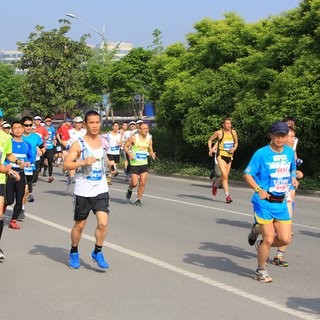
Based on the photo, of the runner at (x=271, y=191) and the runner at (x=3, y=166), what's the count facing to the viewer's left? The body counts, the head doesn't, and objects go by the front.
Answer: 0

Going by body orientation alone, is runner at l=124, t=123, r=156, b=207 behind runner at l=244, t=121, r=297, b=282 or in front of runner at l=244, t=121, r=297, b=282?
behind

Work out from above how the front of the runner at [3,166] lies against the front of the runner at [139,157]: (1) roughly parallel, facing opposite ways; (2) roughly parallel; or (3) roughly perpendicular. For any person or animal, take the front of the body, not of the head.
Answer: roughly parallel

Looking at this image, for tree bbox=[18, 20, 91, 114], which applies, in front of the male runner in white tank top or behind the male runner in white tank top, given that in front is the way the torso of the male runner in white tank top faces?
behind

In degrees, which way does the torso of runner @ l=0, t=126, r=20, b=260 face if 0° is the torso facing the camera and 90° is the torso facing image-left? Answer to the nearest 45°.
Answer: approximately 315°

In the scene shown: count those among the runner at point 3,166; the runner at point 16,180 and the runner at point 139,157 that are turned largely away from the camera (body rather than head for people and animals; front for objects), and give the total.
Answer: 0

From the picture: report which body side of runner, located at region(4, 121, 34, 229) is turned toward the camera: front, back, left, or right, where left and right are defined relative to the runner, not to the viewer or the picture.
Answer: front

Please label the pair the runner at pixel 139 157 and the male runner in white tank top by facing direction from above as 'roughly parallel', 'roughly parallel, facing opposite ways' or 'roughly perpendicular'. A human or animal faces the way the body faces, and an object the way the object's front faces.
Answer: roughly parallel

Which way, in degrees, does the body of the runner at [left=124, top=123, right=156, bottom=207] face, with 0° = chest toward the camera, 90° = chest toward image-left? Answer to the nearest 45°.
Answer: approximately 315°

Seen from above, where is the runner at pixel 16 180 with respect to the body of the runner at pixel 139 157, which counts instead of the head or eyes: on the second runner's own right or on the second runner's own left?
on the second runner's own right

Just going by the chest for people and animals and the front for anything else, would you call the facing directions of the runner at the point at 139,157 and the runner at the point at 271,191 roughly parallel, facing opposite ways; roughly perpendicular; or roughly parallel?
roughly parallel

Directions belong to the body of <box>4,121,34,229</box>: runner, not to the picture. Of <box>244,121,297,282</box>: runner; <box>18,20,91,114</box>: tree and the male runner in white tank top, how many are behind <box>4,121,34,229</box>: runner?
1

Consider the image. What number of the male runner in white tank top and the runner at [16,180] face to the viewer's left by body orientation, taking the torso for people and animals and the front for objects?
0

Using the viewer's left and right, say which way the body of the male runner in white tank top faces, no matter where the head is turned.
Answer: facing the viewer and to the right of the viewer

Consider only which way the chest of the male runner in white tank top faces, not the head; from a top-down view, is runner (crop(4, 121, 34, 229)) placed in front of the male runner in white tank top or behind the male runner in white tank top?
behind
